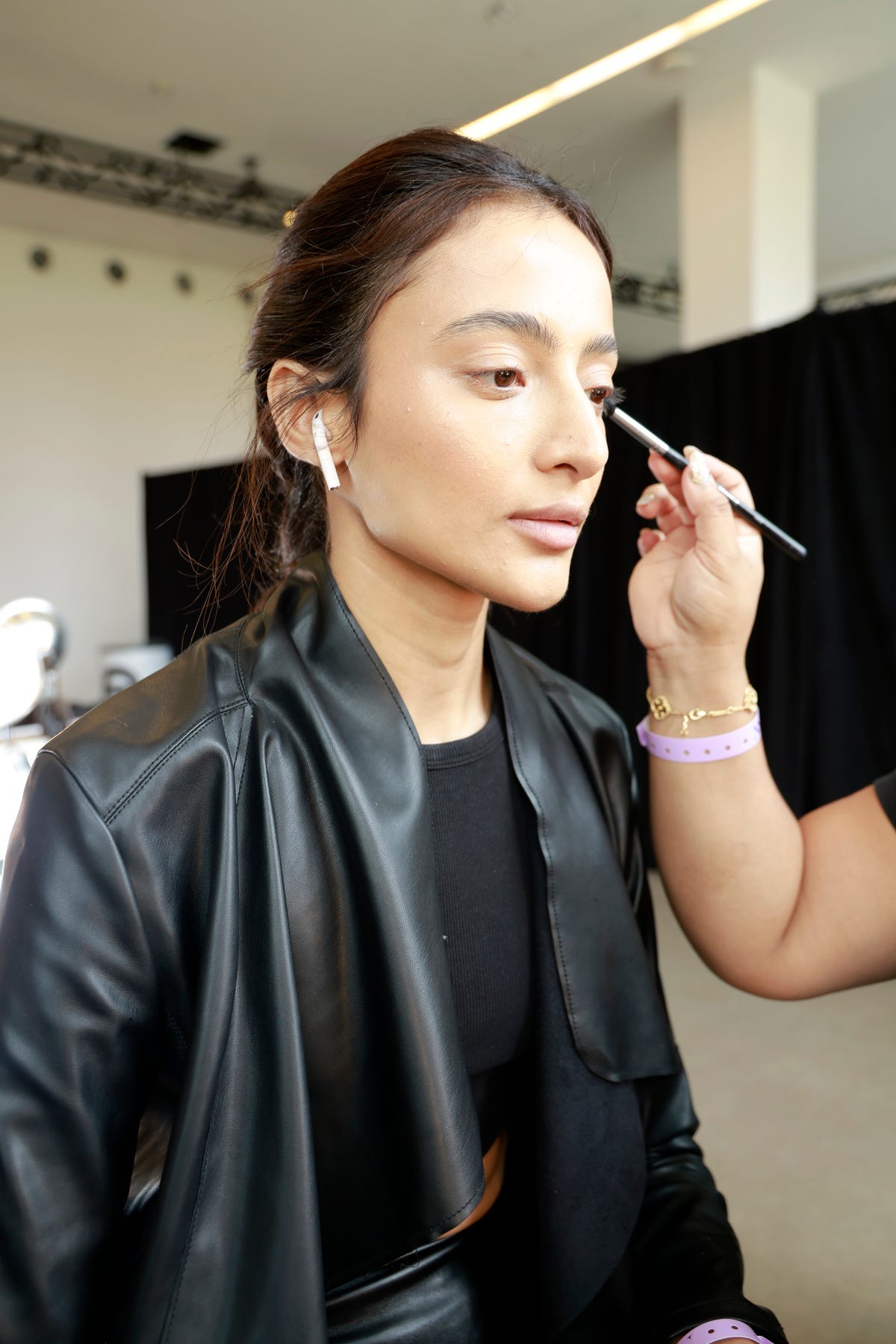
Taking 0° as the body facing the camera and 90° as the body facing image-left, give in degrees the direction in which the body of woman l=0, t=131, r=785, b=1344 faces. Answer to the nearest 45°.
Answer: approximately 315°

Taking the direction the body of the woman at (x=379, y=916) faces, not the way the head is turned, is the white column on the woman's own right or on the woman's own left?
on the woman's own left

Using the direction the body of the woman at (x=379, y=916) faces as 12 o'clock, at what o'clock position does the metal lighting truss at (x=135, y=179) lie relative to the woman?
The metal lighting truss is roughly at 7 o'clock from the woman.

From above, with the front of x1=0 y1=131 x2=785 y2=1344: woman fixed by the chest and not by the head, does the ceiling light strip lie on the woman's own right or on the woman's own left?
on the woman's own left

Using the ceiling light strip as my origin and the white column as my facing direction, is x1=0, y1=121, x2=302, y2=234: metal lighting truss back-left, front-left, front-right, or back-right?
back-left
